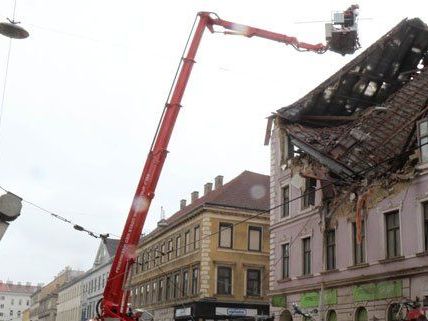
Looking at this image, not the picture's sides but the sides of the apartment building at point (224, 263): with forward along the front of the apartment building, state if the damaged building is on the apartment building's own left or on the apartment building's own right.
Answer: on the apartment building's own left

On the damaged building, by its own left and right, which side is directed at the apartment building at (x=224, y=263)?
right

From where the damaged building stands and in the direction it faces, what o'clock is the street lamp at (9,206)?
The street lamp is roughly at 11 o'clock from the damaged building.

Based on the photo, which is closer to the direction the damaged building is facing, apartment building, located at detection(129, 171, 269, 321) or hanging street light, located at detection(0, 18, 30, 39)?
the hanging street light

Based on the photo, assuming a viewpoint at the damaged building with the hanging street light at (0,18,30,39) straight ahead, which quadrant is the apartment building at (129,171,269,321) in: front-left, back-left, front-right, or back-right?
back-right

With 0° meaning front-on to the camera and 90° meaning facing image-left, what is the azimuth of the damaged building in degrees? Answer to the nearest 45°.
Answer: approximately 45°
